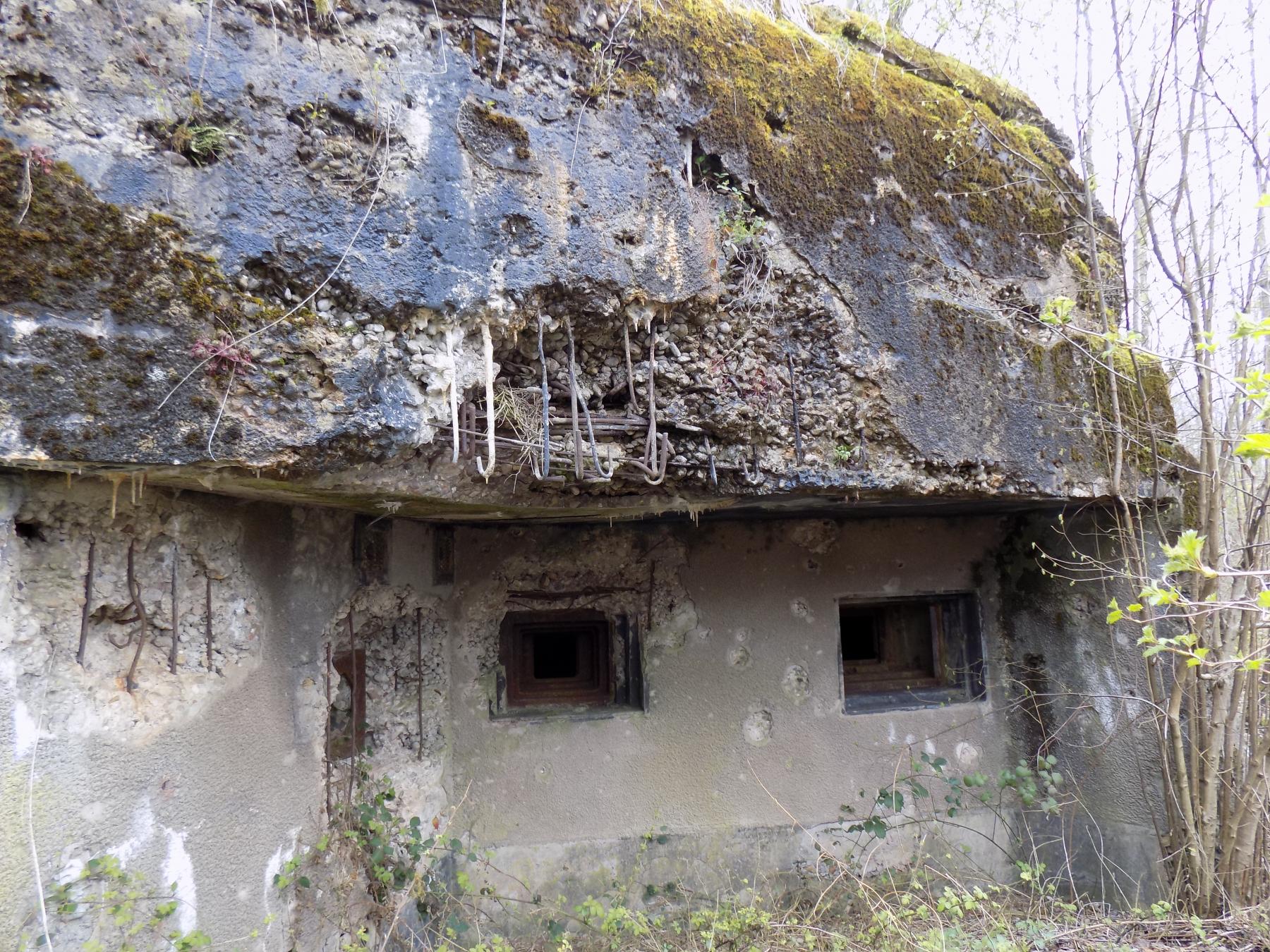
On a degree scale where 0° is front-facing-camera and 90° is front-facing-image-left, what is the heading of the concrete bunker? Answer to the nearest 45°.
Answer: approximately 0°
